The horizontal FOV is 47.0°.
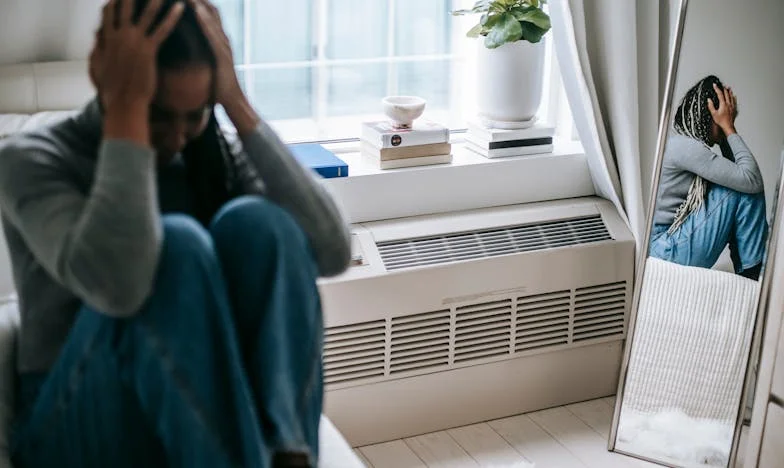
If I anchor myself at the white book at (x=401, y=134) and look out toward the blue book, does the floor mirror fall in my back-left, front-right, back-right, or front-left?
back-left
